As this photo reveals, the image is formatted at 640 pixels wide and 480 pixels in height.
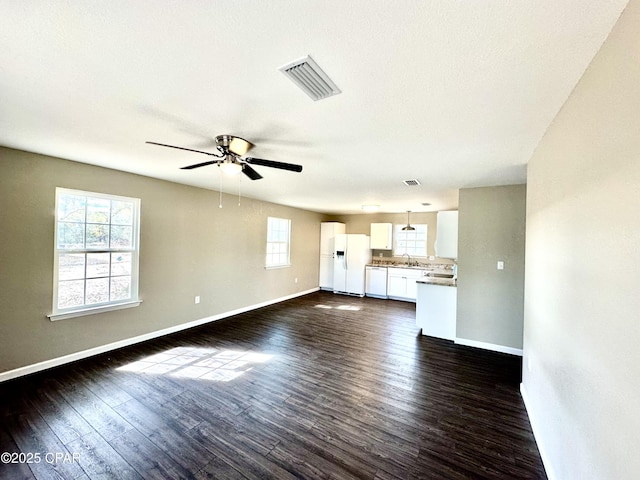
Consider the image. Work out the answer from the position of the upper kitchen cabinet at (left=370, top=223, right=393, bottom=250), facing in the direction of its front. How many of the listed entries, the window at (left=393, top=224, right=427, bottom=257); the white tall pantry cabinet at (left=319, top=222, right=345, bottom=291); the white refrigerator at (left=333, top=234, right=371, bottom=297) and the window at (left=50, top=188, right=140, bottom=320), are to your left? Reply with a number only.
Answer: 1

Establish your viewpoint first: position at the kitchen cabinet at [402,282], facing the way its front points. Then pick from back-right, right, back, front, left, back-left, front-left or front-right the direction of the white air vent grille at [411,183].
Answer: front

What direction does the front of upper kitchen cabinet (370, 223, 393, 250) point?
toward the camera

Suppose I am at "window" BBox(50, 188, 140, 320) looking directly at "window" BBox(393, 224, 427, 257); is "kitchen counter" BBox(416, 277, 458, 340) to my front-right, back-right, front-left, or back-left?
front-right

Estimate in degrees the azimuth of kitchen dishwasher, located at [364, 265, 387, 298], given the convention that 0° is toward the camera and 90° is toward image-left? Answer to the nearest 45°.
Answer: approximately 0°

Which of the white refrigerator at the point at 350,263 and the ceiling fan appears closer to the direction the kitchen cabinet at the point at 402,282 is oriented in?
the ceiling fan

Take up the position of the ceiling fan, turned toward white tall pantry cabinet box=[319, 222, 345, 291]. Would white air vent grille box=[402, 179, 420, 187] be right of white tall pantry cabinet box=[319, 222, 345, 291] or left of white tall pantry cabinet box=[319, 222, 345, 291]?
right

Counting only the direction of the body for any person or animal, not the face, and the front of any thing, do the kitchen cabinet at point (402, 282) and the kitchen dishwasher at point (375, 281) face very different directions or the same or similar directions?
same or similar directions

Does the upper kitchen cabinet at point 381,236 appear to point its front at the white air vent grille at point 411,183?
yes

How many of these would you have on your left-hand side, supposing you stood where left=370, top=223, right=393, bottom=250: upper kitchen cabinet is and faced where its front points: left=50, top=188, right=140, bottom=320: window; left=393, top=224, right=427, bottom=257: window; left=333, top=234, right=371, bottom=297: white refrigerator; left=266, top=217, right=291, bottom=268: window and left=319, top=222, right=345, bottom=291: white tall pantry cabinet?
1

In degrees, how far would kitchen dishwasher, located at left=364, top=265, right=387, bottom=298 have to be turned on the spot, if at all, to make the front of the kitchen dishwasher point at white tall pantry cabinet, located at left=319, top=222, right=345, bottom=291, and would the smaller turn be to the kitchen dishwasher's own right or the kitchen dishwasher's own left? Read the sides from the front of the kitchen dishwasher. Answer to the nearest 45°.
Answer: approximately 90° to the kitchen dishwasher's own right

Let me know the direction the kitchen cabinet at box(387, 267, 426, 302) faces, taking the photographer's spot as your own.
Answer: facing the viewer

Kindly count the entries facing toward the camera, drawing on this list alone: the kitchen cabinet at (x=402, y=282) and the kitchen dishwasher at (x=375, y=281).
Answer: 2

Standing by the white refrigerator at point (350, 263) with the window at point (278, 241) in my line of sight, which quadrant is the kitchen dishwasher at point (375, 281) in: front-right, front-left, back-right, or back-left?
back-left

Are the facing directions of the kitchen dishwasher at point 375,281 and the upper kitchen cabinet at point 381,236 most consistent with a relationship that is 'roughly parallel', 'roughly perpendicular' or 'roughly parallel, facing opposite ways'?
roughly parallel

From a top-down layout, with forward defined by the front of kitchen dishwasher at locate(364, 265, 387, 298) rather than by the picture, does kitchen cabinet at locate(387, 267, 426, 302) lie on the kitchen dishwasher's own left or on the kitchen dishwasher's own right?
on the kitchen dishwasher's own left

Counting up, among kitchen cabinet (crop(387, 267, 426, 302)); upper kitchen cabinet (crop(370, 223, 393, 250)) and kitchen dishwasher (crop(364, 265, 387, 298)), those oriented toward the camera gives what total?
3
